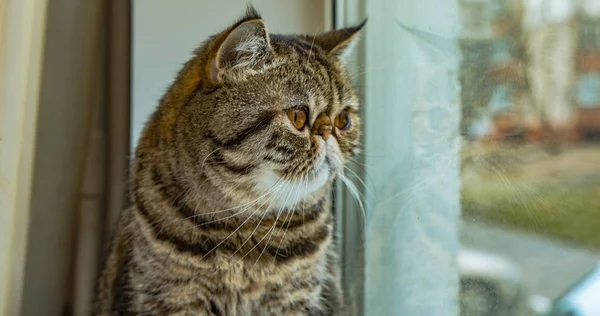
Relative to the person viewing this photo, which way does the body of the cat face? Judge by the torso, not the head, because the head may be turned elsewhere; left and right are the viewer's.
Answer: facing the viewer and to the right of the viewer
